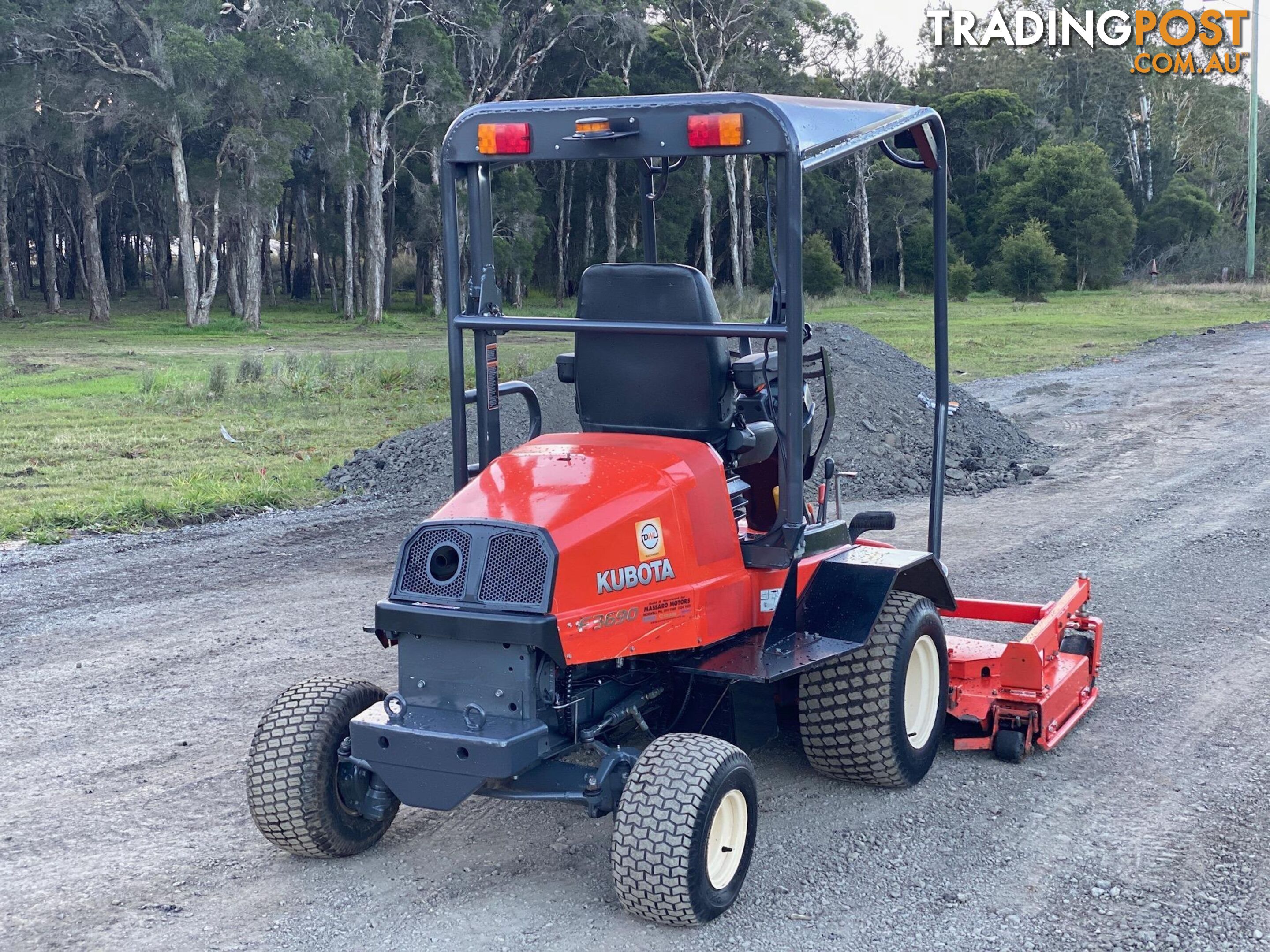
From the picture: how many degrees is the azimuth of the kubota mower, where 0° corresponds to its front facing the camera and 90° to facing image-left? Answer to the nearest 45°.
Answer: approximately 225°

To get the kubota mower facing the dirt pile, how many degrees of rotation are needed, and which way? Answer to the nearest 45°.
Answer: approximately 45° to its left
